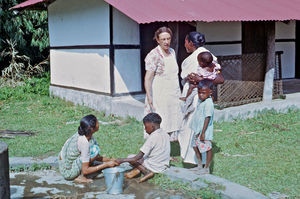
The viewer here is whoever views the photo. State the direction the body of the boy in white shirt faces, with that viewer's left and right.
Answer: facing to the left of the viewer

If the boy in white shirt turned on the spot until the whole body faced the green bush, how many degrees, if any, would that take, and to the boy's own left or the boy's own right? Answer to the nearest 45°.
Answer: approximately 45° to the boy's own right

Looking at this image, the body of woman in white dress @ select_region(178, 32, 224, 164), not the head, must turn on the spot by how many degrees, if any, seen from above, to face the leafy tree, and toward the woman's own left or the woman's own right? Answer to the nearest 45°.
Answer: approximately 45° to the woman's own right

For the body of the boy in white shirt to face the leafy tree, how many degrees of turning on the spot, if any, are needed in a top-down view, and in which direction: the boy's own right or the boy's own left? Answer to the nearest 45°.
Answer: approximately 90° to the boy's own right

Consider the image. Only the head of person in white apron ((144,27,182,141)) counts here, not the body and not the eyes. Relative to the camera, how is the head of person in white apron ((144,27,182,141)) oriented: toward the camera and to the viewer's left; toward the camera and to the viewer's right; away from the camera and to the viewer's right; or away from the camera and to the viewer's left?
toward the camera and to the viewer's right

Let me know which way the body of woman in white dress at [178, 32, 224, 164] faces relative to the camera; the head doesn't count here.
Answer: to the viewer's left
